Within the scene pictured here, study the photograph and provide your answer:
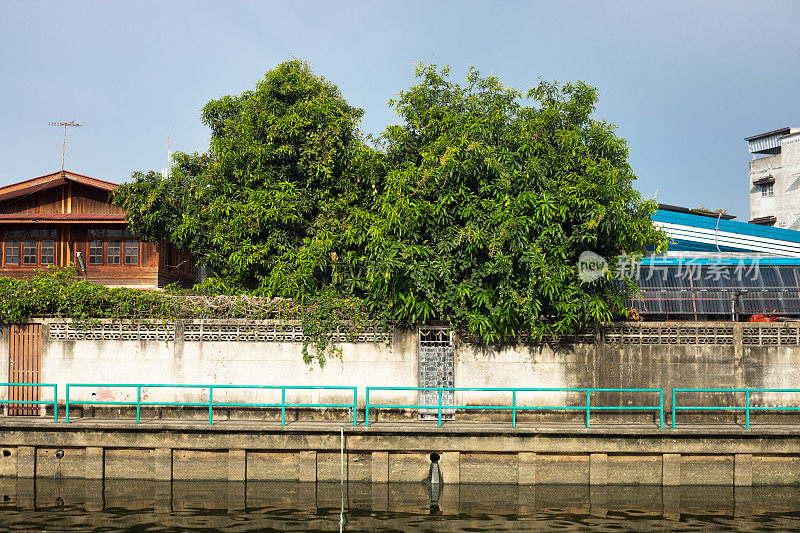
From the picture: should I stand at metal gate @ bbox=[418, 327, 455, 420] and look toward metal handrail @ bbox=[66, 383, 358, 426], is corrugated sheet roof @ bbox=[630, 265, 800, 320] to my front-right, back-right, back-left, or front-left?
back-right

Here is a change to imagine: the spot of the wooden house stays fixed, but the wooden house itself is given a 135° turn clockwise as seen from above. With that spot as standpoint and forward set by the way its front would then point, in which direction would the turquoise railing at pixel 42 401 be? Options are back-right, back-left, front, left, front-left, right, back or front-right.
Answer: back-left

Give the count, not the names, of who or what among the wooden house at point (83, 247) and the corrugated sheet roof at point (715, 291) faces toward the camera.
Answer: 2

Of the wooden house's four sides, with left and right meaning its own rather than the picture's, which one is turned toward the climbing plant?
front
